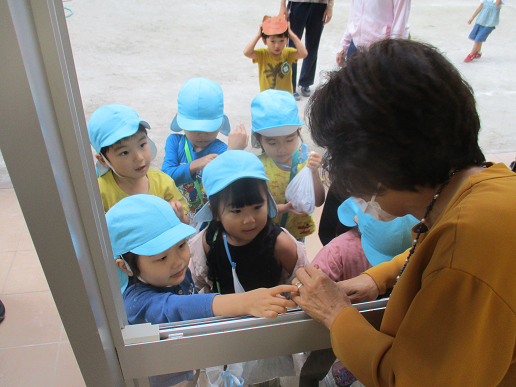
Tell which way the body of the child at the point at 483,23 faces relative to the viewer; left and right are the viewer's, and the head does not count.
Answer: facing the viewer and to the left of the viewer

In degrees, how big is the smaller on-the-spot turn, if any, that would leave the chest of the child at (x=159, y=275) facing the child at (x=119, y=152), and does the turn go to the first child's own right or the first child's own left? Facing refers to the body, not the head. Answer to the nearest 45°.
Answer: approximately 135° to the first child's own left

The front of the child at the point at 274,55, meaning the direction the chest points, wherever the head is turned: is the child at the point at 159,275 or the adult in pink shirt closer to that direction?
the child

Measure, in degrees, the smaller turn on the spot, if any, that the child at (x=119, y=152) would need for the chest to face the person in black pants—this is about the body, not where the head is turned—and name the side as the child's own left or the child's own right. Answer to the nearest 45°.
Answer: approximately 90° to the child's own left

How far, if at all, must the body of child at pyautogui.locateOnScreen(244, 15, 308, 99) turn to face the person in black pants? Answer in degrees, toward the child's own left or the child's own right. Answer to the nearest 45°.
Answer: approximately 180°

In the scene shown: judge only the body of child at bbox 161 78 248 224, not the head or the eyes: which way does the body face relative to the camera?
toward the camera

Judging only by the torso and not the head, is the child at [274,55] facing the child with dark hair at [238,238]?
yes

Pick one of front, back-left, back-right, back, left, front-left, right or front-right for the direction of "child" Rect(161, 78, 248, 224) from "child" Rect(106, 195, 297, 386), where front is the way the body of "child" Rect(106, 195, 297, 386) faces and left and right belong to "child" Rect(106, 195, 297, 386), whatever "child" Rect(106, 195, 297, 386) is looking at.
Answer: back-left

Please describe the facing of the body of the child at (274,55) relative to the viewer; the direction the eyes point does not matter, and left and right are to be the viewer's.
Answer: facing the viewer

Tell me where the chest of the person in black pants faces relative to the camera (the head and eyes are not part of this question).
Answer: toward the camera

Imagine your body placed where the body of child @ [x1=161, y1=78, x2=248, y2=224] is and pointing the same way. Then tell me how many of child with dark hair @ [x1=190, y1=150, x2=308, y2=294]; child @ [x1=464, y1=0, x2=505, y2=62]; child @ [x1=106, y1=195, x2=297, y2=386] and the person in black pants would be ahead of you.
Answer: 2

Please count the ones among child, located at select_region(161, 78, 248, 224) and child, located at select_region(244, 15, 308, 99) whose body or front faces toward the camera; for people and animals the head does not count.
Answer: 2

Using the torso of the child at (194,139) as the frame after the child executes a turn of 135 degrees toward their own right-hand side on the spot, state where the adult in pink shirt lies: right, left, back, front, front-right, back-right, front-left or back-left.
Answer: right

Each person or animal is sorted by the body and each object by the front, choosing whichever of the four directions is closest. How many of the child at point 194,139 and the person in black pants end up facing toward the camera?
2
